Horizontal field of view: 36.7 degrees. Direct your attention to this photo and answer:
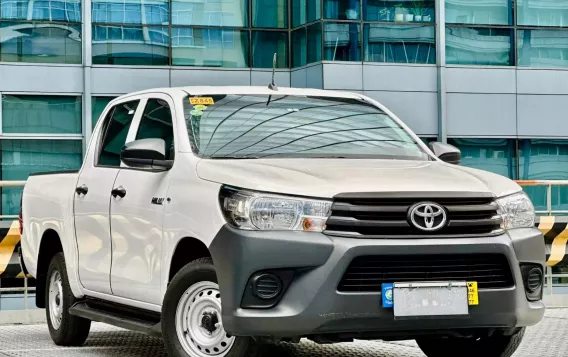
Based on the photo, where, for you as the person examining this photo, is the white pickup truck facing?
facing the viewer and to the right of the viewer
